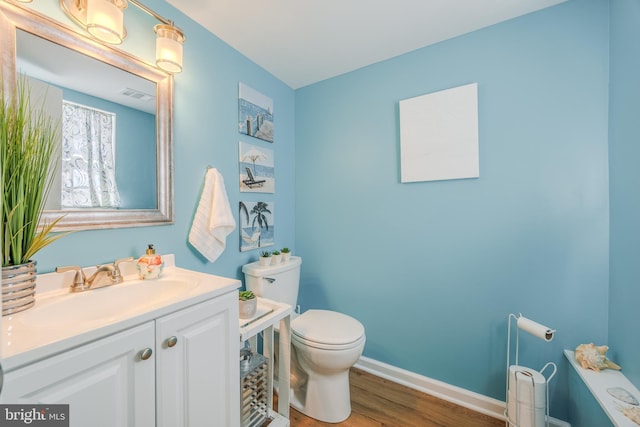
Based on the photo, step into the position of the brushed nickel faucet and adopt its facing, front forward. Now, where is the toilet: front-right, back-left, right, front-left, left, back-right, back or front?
front-left

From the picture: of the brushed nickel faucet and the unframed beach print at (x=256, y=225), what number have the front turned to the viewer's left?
0

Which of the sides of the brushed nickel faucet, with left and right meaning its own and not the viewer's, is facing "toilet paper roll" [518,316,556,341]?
front

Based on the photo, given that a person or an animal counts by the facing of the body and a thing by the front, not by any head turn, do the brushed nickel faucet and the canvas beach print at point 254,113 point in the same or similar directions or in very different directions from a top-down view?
same or similar directions

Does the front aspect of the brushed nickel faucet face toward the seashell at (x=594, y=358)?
yes

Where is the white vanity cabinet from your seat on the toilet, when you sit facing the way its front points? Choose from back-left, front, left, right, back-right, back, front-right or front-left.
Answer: right

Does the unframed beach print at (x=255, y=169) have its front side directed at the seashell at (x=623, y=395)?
yes

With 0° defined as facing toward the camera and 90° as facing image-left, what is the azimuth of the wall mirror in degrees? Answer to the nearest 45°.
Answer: approximately 315°

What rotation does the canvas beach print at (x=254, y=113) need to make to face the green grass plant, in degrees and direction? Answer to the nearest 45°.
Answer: approximately 90° to its right

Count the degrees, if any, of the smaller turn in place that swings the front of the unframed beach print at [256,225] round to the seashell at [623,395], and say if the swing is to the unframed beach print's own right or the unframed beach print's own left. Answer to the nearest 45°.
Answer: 0° — it already faces it

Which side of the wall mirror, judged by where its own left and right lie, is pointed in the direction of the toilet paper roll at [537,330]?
front

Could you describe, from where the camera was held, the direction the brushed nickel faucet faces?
facing the viewer and to the right of the viewer

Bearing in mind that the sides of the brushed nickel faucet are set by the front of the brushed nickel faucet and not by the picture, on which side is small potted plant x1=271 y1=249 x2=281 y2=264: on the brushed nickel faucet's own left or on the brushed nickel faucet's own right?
on the brushed nickel faucet's own left

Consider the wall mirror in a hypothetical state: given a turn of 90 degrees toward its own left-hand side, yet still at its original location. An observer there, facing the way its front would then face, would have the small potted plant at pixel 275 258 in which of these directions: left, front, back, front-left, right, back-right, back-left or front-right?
front-right

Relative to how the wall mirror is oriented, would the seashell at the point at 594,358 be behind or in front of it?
in front

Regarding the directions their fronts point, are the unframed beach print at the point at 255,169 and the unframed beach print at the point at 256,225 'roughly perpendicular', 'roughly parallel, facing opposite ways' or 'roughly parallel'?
roughly parallel
